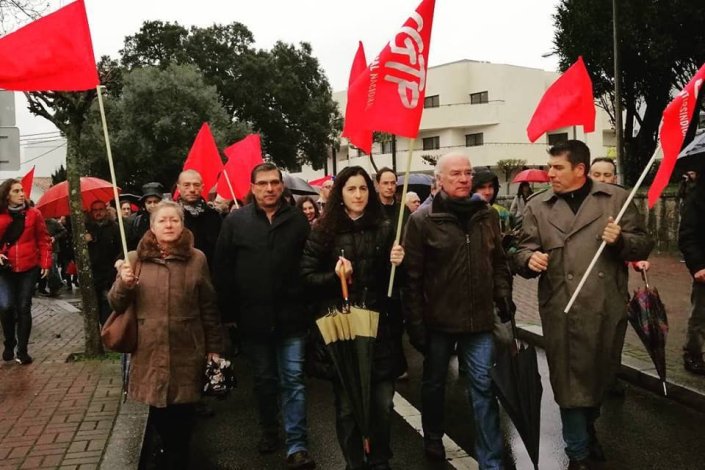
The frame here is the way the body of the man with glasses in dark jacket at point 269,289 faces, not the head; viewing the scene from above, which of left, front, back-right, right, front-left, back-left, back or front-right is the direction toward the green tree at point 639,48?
back-left

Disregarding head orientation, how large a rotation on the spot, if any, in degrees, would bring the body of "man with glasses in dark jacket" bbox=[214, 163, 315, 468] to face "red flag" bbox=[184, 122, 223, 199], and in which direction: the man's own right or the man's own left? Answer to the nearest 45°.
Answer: approximately 180°

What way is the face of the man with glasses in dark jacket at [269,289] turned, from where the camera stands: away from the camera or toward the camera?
toward the camera

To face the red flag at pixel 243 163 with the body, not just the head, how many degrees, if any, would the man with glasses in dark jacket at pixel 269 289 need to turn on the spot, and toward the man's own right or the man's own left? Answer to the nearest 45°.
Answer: approximately 180°

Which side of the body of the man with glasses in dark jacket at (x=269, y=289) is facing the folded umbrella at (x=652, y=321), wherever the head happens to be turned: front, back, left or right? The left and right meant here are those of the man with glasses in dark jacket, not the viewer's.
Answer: left

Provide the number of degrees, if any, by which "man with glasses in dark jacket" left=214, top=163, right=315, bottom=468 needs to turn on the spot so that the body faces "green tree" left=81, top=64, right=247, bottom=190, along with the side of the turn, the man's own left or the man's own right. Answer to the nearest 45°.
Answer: approximately 180°

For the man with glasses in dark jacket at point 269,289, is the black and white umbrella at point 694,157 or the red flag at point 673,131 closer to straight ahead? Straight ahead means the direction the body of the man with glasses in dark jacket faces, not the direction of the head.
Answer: the red flag

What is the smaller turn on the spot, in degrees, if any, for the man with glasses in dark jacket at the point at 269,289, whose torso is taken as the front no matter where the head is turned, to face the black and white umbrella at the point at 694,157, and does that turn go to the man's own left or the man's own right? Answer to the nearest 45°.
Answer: approximately 90° to the man's own left

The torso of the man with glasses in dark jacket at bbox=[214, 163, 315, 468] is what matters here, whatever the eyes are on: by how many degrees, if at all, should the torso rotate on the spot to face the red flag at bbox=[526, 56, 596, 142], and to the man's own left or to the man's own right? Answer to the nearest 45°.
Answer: approximately 90° to the man's own left

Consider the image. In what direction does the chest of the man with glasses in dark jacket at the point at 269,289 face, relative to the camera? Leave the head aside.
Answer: toward the camera

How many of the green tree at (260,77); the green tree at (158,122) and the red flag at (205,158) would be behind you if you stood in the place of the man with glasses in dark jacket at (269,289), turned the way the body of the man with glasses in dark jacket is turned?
3

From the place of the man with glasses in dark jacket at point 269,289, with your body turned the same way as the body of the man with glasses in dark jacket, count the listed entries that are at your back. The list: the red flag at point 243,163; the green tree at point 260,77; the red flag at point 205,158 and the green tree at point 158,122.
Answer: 4
